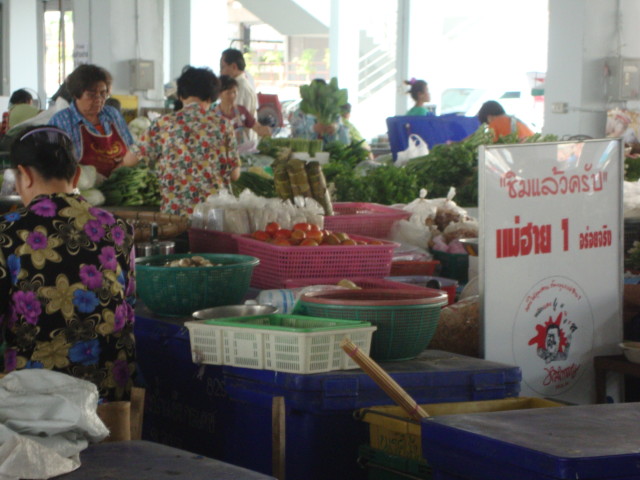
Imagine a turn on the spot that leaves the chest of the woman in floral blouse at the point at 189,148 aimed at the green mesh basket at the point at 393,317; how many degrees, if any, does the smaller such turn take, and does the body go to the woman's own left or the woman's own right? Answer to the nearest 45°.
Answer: approximately 180°

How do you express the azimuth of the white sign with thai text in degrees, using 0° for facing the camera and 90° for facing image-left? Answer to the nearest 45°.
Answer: approximately 0°

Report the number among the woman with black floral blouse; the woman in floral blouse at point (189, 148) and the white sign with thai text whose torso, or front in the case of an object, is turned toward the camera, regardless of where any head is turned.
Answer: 1

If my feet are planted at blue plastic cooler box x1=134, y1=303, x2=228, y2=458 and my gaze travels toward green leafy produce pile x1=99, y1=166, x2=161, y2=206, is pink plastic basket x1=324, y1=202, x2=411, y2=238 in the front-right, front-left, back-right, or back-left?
front-right

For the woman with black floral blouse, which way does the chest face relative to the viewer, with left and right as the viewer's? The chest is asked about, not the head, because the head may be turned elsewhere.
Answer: facing away from the viewer

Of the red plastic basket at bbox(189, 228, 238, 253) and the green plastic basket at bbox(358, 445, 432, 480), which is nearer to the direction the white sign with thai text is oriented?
the green plastic basket

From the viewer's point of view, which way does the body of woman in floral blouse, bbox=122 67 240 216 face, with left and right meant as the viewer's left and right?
facing away from the viewer

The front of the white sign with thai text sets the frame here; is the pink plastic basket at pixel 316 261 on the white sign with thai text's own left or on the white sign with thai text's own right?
on the white sign with thai text's own right

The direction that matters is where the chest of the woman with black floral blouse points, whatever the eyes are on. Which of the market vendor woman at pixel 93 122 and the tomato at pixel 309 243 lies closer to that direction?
the market vendor woman

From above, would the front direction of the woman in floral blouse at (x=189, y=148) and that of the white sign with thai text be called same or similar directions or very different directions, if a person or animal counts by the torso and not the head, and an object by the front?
very different directions

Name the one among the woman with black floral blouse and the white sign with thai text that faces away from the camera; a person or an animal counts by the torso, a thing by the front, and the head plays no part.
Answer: the woman with black floral blouse

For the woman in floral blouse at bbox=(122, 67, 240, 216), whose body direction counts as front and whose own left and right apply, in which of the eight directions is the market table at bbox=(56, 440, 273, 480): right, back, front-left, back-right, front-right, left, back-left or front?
back

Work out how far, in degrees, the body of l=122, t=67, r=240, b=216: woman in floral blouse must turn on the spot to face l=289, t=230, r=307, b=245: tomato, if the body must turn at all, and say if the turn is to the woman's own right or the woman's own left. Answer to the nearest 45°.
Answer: approximately 180°

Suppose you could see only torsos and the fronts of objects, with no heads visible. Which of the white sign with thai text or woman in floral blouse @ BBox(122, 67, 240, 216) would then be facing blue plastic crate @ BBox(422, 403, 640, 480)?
the white sign with thai text

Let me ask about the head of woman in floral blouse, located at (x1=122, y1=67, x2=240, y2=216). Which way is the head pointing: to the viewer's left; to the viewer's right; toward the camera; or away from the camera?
away from the camera

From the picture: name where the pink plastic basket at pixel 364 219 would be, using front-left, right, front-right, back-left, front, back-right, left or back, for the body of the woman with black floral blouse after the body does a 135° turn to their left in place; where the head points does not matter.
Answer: back
